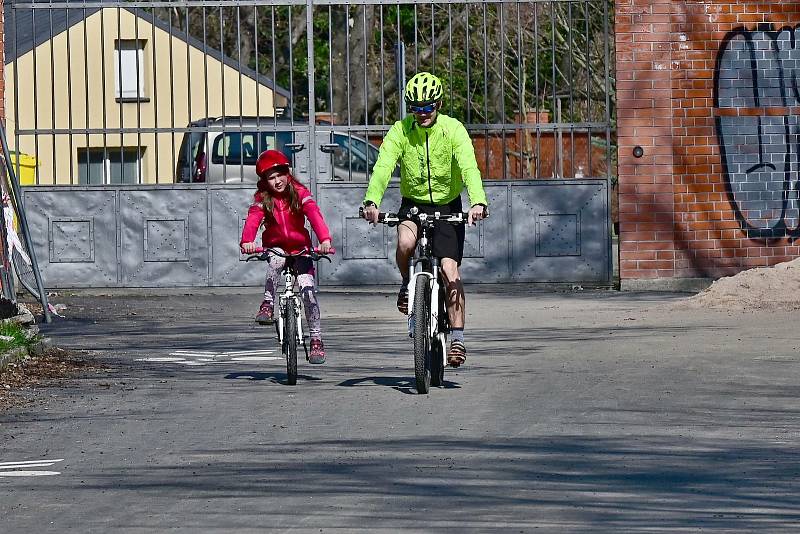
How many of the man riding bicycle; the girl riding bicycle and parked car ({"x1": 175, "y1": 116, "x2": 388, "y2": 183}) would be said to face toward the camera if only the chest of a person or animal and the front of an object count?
2

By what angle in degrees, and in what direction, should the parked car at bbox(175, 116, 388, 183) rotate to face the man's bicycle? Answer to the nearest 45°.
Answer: approximately 90° to its right

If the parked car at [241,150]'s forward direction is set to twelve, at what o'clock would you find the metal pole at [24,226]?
The metal pole is roughly at 4 o'clock from the parked car.

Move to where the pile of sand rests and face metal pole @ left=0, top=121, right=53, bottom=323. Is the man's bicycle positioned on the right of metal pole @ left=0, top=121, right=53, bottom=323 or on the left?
left

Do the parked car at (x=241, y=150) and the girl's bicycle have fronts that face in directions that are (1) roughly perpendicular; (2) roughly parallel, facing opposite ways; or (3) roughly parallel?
roughly perpendicular

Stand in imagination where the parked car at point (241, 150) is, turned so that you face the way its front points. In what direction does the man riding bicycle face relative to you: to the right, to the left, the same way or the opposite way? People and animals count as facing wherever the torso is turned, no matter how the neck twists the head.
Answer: to the right

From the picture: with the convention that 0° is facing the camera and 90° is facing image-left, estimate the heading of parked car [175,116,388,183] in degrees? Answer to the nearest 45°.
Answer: approximately 270°

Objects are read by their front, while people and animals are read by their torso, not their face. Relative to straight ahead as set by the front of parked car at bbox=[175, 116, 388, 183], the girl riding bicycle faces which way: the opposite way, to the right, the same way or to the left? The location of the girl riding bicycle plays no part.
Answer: to the right

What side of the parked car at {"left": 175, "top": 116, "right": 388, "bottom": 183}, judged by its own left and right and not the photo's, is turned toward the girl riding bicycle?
right

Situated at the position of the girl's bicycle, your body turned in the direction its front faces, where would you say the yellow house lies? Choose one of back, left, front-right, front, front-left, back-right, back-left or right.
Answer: back
